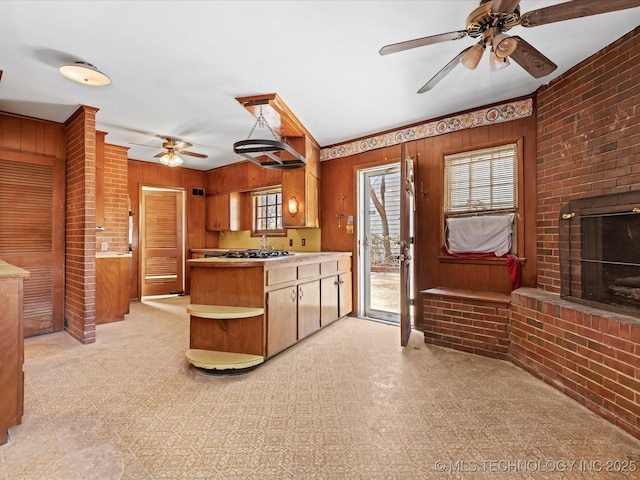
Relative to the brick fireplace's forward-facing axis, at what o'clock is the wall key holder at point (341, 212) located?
The wall key holder is roughly at 2 o'clock from the brick fireplace.

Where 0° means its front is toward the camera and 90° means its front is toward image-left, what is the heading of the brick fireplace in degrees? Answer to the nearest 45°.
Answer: approximately 45°

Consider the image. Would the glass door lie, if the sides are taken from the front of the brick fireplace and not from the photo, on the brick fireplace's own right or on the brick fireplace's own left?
on the brick fireplace's own right
